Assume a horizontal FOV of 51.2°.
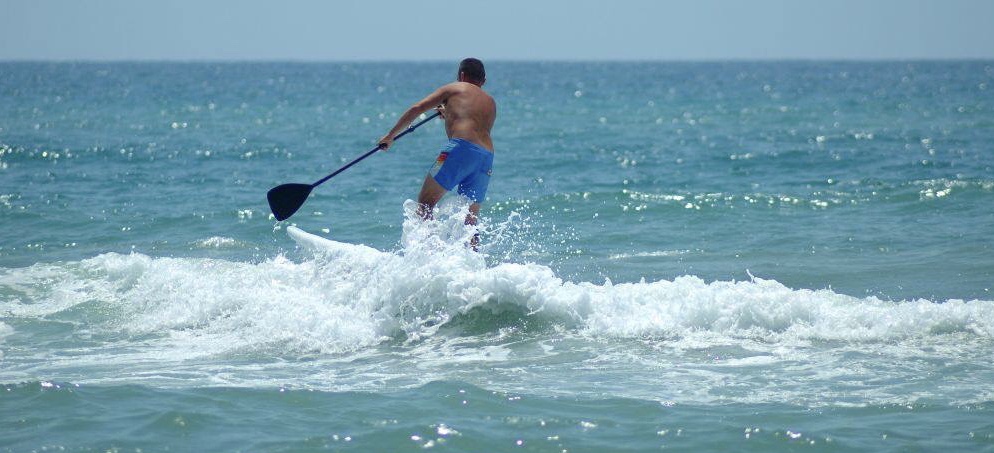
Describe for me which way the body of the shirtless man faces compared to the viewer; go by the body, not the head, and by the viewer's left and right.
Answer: facing away from the viewer and to the left of the viewer

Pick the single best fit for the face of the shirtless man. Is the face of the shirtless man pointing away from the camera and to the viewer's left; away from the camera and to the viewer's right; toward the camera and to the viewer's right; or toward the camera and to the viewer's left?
away from the camera and to the viewer's left

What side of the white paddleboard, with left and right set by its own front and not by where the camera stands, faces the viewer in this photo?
left
